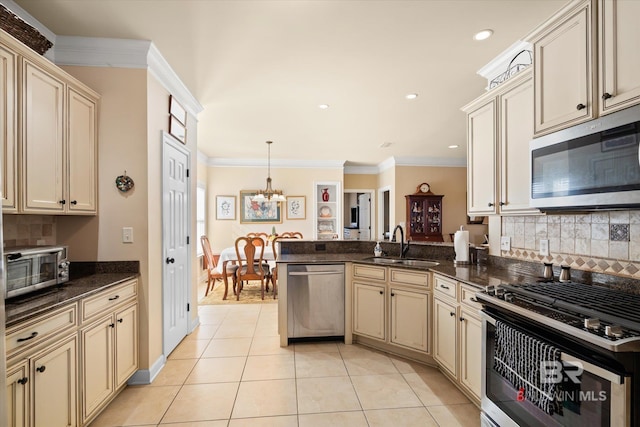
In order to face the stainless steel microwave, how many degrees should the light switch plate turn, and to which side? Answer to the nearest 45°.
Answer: approximately 45° to its left

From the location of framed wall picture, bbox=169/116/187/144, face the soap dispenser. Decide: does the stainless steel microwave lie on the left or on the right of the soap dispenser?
right

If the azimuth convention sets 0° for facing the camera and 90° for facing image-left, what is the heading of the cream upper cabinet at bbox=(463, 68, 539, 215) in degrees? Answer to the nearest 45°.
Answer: approximately 45°

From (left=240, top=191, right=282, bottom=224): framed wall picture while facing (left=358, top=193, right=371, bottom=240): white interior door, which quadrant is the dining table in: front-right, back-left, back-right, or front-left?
back-right

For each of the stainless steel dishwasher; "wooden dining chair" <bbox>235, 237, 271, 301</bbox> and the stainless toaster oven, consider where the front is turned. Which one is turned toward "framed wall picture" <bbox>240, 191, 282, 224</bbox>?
the wooden dining chair

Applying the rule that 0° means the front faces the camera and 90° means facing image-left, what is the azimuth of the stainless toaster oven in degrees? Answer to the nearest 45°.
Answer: approximately 315°

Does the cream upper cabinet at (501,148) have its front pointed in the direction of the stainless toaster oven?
yes

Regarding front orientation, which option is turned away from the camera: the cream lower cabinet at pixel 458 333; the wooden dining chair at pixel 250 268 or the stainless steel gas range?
the wooden dining chair

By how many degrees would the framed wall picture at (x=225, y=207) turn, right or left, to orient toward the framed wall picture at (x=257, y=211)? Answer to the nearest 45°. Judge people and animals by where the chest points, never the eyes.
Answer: approximately 90° to its left

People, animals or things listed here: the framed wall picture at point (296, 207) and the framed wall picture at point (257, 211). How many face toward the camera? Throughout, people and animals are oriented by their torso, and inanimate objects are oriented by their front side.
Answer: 2

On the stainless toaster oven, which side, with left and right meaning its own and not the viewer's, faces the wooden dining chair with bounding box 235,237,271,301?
left
